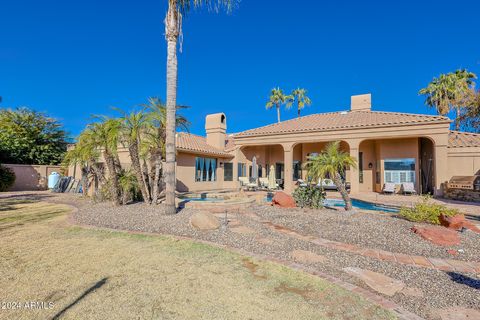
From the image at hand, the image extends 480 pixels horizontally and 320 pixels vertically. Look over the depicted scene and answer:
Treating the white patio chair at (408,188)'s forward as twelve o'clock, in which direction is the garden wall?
The garden wall is roughly at 2 o'clock from the white patio chair.

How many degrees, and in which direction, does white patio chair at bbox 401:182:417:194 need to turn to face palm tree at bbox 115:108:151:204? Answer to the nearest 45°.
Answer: approximately 45° to its right

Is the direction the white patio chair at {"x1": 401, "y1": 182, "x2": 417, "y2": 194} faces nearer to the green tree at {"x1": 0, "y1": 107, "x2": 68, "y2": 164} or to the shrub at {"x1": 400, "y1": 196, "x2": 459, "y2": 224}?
the shrub

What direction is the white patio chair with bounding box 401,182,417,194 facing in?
toward the camera

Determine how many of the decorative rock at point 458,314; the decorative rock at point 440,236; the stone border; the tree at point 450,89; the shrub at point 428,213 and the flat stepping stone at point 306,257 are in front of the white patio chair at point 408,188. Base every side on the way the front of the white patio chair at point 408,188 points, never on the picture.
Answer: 5

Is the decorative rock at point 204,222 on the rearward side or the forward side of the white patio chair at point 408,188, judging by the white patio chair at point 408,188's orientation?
on the forward side

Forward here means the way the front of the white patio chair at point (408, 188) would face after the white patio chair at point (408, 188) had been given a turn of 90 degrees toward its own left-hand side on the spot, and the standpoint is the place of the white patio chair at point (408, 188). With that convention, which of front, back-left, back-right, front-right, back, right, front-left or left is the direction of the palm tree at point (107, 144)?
back-right

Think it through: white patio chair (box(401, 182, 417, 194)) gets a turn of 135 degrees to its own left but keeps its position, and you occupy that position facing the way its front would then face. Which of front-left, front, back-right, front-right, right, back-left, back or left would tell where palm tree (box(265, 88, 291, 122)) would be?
left

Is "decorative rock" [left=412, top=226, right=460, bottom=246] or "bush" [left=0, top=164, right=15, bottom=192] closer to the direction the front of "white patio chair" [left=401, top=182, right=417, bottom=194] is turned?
the decorative rock

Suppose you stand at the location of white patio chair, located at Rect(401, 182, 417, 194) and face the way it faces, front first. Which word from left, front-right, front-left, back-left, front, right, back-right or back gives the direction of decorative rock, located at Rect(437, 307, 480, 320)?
front

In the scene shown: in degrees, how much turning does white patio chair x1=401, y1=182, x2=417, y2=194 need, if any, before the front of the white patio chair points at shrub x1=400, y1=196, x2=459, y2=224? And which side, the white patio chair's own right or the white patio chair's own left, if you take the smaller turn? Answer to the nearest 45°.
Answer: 0° — it already faces it

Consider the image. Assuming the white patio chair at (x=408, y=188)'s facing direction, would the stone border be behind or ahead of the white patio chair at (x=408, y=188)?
ahead

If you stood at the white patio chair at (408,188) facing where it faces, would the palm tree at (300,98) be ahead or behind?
behind

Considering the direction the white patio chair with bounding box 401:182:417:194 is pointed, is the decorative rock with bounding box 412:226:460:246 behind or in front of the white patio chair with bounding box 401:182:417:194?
in front
